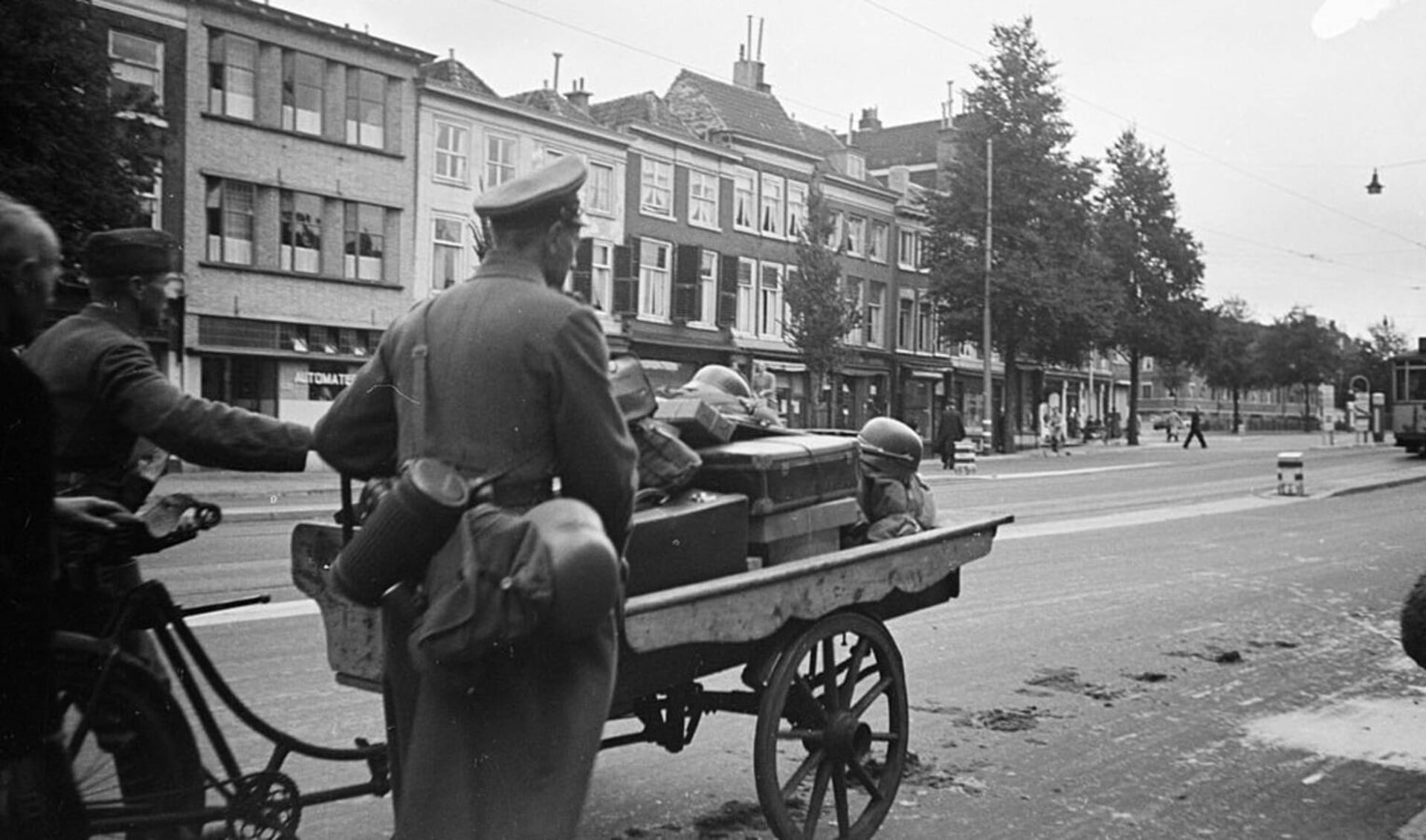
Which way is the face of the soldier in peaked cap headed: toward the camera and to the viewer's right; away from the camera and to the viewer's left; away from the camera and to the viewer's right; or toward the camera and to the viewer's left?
away from the camera and to the viewer's right

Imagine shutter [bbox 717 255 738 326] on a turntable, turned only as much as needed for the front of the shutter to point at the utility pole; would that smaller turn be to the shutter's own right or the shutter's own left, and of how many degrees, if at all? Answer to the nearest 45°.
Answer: approximately 45° to the shutter's own left

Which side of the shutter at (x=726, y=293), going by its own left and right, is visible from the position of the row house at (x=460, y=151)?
right

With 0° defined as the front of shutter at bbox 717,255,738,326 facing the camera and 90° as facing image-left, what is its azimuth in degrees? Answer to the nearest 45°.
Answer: approximately 315°

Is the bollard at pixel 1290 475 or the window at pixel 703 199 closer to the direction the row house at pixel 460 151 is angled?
the bollard

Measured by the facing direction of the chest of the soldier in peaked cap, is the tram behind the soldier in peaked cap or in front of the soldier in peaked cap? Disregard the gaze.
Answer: in front

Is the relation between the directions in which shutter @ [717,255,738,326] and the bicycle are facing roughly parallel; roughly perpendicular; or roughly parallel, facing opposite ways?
roughly perpendicular

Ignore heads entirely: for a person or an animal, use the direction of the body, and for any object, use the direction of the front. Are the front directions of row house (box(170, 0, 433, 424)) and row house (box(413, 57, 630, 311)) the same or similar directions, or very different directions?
same or similar directions

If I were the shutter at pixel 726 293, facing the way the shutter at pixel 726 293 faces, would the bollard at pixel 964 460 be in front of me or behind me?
in front

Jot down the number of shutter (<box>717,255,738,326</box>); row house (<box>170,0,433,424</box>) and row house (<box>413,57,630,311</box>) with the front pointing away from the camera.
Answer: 0

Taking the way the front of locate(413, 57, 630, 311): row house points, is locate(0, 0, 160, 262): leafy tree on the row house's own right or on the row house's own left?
on the row house's own right

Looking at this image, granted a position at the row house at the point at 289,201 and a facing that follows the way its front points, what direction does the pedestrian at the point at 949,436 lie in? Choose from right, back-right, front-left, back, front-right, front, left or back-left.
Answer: front-left

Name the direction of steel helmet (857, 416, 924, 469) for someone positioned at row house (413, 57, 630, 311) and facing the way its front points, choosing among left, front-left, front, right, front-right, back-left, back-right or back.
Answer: front-right

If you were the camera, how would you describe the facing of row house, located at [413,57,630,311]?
facing the viewer and to the right of the viewer

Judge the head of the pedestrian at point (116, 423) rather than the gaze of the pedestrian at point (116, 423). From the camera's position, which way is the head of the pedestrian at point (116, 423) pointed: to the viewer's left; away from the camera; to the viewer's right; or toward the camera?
to the viewer's right

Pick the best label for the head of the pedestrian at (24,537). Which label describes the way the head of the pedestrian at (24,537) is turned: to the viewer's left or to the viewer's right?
to the viewer's right

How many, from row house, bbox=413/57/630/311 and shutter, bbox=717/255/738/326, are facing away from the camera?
0
